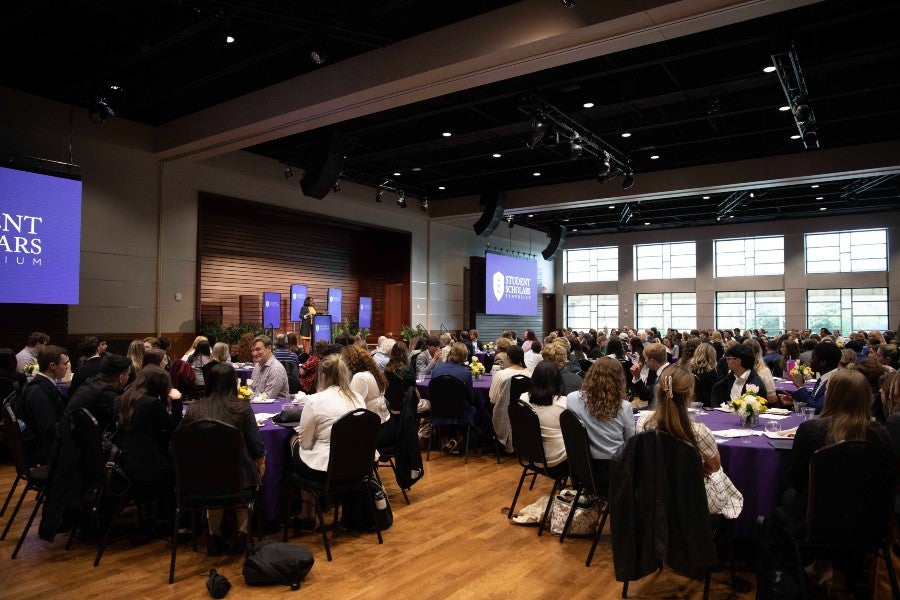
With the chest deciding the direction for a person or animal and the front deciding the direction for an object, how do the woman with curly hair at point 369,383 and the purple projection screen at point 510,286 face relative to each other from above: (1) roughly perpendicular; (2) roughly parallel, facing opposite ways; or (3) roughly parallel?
roughly parallel, facing opposite ways

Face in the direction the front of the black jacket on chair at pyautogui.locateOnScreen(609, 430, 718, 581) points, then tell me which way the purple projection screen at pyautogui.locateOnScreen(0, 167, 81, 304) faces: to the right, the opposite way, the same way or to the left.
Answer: to the right

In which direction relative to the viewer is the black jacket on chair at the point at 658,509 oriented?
away from the camera

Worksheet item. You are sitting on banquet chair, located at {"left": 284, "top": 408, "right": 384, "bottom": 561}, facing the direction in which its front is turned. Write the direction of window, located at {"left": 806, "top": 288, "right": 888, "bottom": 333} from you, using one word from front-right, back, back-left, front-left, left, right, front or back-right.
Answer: right

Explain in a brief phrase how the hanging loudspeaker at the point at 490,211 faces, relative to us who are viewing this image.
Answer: facing the viewer and to the right of the viewer

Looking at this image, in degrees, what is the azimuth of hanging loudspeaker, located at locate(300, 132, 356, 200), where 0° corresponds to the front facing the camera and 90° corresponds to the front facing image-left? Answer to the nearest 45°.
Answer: approximately 315°

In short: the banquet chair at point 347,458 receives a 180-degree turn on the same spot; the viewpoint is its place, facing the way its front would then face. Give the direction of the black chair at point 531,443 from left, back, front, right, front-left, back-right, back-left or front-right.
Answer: front-left

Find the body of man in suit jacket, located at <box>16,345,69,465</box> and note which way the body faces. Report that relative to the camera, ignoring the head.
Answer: to the viewer's right

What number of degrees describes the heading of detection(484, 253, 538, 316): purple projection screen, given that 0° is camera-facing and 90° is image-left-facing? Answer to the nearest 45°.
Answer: approximately 315°

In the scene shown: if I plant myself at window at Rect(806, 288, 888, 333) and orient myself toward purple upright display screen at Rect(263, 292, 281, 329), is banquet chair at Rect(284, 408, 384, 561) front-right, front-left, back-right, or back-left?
front-left

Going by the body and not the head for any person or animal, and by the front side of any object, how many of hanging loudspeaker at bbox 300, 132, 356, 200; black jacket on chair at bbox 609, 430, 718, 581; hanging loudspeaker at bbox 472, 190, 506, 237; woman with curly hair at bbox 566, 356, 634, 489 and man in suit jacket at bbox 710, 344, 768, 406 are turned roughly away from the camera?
2

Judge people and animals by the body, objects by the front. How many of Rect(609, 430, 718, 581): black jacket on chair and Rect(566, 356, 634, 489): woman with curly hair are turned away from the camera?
2

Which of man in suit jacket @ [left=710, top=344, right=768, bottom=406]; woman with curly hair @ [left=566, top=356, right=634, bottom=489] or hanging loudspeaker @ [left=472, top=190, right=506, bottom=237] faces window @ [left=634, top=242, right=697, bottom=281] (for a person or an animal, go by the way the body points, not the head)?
the woman with curly hair

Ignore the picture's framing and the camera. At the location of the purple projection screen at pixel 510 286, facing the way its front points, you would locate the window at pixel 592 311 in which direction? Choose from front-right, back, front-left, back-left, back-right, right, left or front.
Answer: left

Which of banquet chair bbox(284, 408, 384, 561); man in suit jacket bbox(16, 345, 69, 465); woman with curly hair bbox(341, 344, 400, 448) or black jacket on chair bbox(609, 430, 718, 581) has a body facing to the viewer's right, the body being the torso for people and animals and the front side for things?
the man in suit jacket

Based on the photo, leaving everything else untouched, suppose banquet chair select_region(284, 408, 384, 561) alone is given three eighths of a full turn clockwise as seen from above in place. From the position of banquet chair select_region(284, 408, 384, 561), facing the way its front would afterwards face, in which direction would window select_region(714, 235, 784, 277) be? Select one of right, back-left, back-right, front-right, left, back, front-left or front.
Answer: front-left

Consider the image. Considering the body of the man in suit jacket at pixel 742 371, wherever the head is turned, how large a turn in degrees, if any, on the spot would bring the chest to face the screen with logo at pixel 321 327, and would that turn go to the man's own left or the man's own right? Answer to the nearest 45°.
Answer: approximately 90° to the man's own right

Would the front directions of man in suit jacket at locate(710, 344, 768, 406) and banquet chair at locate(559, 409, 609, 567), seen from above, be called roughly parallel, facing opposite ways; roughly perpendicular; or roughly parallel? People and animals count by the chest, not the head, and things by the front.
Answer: roughly parallel, facing opposite ways

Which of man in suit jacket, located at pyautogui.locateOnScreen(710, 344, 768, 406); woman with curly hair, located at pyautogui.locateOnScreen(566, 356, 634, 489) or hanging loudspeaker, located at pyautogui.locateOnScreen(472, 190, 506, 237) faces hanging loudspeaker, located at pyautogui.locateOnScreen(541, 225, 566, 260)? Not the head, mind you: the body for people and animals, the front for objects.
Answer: the woman with curly hair

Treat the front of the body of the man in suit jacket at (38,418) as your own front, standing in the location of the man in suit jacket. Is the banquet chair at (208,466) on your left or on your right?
on your right

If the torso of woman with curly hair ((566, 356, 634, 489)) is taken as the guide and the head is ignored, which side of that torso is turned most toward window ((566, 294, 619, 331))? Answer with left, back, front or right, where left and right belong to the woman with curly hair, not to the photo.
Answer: front
